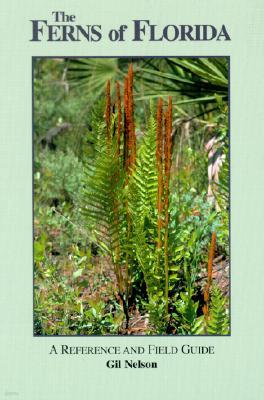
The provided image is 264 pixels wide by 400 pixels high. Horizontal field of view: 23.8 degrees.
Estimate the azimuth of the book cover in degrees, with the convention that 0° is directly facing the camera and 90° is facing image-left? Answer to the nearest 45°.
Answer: approximately 0°
